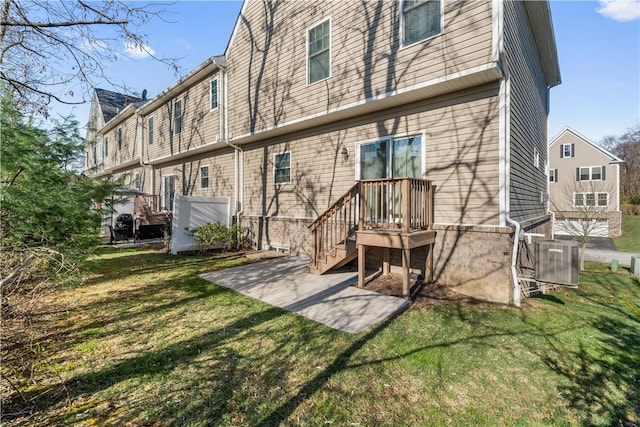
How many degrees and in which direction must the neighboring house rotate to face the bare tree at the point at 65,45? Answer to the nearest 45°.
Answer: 0° — it already faces it

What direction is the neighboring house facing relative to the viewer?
toward the camera

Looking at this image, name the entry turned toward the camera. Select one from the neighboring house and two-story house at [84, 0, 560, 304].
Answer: the neighboring house

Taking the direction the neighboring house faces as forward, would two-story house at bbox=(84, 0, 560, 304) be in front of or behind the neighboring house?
in front

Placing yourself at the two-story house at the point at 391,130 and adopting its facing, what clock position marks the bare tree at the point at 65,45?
The bare tree is roughly at 7 o'clock from the two-story house.

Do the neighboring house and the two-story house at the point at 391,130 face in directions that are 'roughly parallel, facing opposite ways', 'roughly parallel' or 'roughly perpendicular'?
roughly parallel, facing opposite ways

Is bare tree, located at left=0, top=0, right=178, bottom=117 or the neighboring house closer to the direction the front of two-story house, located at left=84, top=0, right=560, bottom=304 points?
the neighboring house

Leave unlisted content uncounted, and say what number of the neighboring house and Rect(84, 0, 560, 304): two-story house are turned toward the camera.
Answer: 1

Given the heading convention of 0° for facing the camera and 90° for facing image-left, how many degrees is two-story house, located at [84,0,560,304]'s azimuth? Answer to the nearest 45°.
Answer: approximately 225°

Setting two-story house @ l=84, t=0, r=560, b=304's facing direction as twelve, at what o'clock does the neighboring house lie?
The neighboring house is roughly at 12 o'clock from the two-story house.

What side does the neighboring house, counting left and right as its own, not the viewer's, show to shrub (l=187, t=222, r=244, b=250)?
front

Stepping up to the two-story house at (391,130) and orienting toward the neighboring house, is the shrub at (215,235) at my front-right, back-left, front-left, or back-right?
back-left

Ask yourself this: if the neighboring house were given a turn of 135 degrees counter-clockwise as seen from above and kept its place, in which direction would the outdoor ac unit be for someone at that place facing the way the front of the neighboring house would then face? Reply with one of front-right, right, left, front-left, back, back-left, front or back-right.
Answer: back-right
